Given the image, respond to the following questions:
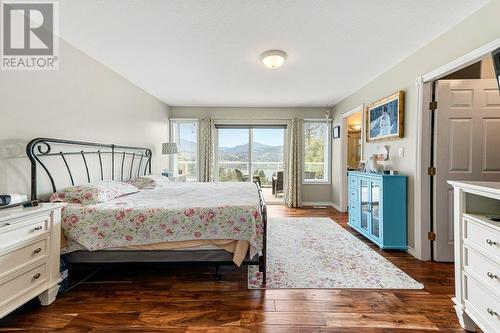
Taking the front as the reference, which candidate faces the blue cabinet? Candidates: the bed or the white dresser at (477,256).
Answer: the bed

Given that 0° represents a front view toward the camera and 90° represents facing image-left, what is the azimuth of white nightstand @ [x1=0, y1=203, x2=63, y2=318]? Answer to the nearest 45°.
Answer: approximately 315°

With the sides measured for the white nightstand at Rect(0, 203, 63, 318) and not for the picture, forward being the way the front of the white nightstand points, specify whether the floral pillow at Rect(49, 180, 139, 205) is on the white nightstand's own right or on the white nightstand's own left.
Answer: on the white nightstand's own left

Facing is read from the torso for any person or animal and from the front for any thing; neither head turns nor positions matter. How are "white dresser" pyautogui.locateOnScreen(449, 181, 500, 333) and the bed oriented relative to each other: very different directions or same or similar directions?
very different directions

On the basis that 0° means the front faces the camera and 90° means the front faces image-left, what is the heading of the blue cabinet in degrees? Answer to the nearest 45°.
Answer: approximately 45°

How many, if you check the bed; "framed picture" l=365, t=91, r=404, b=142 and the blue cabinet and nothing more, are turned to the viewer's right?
1

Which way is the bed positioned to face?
to the viewer's right

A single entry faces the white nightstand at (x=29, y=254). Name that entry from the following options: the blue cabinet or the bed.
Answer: the blue cabinet

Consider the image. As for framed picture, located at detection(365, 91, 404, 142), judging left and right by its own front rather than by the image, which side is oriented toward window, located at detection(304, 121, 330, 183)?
right
